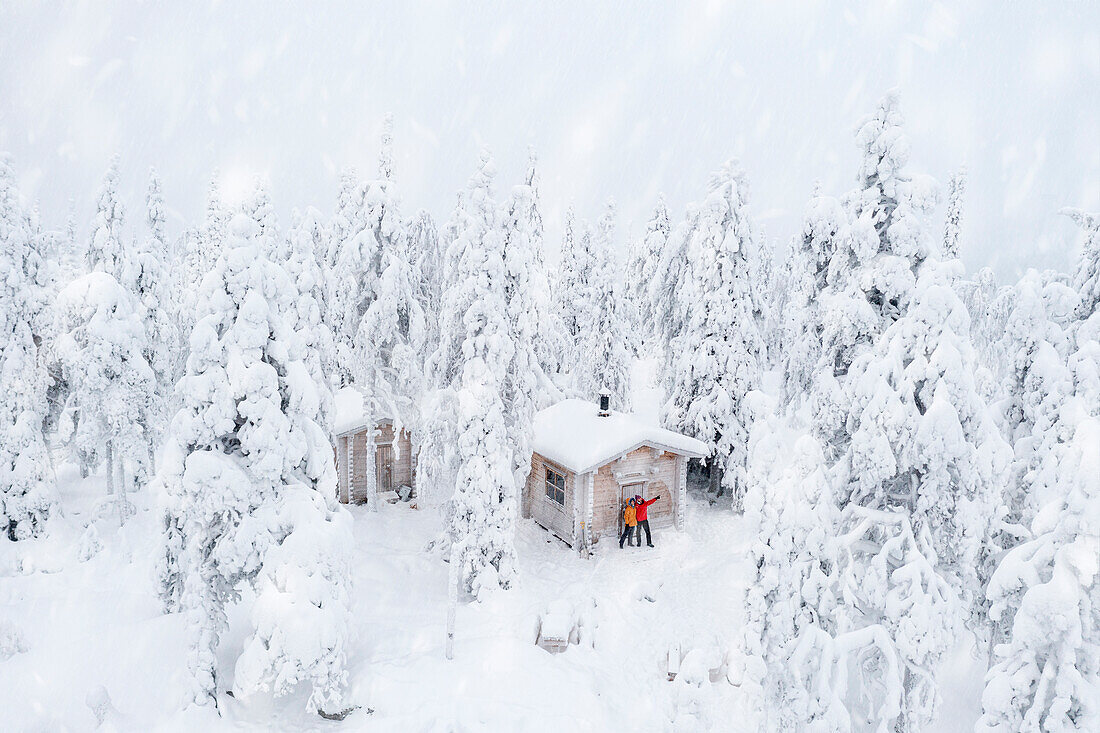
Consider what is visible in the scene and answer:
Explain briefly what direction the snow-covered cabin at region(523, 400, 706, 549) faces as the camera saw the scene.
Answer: facing the viewer and to the right of the viewer

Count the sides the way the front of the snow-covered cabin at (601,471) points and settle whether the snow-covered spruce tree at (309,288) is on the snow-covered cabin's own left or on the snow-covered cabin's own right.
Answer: on the snow-covered cabin's own right

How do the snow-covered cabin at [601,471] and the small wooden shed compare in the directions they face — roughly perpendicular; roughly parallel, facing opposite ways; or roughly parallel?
roughly parallel

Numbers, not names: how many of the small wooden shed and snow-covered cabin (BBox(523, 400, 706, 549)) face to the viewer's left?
0

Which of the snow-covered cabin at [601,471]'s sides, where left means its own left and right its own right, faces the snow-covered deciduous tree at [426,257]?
back

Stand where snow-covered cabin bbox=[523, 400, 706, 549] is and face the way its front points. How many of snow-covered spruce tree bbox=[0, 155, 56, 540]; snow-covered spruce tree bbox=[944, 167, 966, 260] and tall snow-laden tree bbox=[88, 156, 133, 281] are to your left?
1

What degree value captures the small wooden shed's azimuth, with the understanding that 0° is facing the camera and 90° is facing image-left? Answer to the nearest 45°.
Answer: approximately 315°

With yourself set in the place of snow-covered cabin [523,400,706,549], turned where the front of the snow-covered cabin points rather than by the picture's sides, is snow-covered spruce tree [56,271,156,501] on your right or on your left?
on your right
